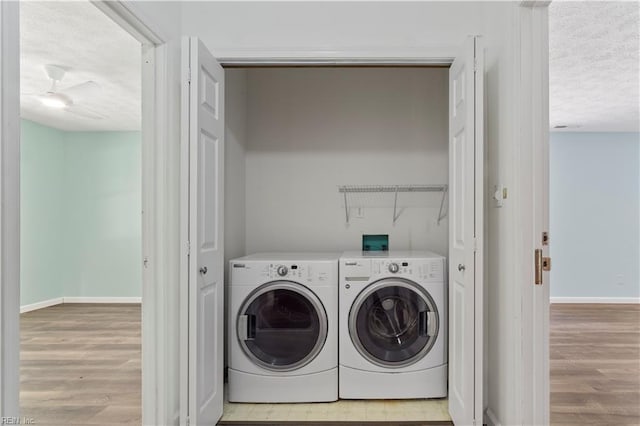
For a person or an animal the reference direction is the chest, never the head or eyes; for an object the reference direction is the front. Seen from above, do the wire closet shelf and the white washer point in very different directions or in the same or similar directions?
same or similar directions

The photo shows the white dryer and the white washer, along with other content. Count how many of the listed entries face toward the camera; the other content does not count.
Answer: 2

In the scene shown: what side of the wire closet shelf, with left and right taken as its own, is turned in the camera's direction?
front

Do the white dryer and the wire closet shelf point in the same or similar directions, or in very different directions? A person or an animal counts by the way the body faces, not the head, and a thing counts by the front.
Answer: same or similar directions

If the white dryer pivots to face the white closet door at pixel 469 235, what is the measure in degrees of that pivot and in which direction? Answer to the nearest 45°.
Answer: approximately 45° to its left

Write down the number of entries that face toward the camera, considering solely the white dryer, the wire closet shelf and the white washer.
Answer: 3

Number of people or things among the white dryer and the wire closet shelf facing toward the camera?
2

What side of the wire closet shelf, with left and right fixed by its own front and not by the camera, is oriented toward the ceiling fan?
right

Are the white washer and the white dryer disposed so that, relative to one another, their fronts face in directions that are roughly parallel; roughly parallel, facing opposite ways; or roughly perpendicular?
roughly parallel

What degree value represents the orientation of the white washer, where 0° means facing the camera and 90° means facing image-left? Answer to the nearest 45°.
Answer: approximately 0°
